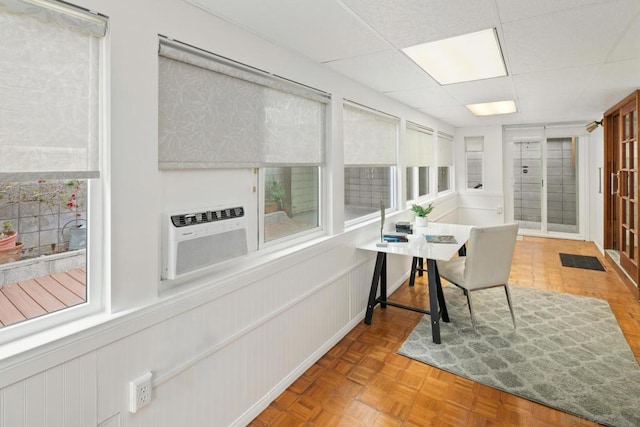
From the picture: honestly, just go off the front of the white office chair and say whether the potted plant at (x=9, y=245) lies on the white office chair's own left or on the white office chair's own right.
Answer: on the white office chair's own left

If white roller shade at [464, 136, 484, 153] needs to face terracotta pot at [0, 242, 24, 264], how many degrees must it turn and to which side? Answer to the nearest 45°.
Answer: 0° — it already faces it

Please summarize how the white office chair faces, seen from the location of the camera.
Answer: facing away from the viewer and to the left of the viewer

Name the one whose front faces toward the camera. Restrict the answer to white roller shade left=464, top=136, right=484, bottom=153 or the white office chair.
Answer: the white roller shade

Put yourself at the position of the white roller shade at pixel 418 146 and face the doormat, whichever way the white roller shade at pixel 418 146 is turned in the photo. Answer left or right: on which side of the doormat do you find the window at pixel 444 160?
left

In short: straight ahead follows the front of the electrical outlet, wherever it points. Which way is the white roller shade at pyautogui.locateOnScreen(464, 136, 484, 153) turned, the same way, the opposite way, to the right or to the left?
to the right

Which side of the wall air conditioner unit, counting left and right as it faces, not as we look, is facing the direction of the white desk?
left

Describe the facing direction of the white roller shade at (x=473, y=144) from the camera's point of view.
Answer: facing the viewer

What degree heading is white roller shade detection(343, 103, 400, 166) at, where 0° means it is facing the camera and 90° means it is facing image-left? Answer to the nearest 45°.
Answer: approximately 315°

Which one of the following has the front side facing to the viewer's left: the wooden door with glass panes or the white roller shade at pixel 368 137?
the wooden door with glass panes

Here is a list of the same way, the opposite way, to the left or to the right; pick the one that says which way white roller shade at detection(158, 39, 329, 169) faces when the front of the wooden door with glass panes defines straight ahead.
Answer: the opposite way

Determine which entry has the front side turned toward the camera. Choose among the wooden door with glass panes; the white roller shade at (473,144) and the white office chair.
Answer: the white roller shade

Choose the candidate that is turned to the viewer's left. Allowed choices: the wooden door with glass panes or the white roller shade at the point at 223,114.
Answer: the wooden door with glass panes
